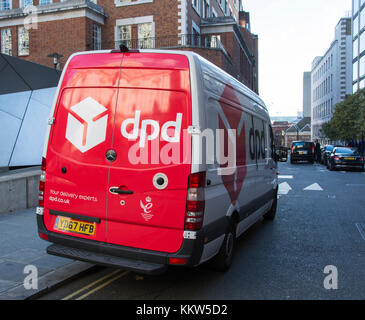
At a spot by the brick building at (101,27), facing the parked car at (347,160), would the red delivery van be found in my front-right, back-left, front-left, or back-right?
front-right

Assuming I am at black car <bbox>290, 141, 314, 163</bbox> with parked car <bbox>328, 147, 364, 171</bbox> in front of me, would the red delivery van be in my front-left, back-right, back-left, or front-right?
front-right

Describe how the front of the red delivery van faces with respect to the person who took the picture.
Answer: facing away from the viewer and to the right of the viewer

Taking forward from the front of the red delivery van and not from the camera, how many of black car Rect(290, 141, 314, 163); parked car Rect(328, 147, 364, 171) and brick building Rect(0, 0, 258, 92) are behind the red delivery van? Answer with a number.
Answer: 0

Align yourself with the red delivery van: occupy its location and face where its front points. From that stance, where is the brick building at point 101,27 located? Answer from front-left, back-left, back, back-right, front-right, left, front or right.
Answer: front-left

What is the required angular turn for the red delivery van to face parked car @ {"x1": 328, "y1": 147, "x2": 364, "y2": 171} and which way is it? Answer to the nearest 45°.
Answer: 0° — it already faces it

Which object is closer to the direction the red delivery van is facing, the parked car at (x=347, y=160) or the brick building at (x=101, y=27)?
the parked car

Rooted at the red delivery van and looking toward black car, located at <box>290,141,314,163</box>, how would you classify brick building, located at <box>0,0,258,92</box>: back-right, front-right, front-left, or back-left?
front-left
